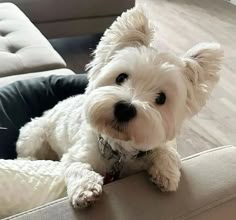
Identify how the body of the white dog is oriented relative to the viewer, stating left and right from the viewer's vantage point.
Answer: facing the viewer and to the right of the viewer
